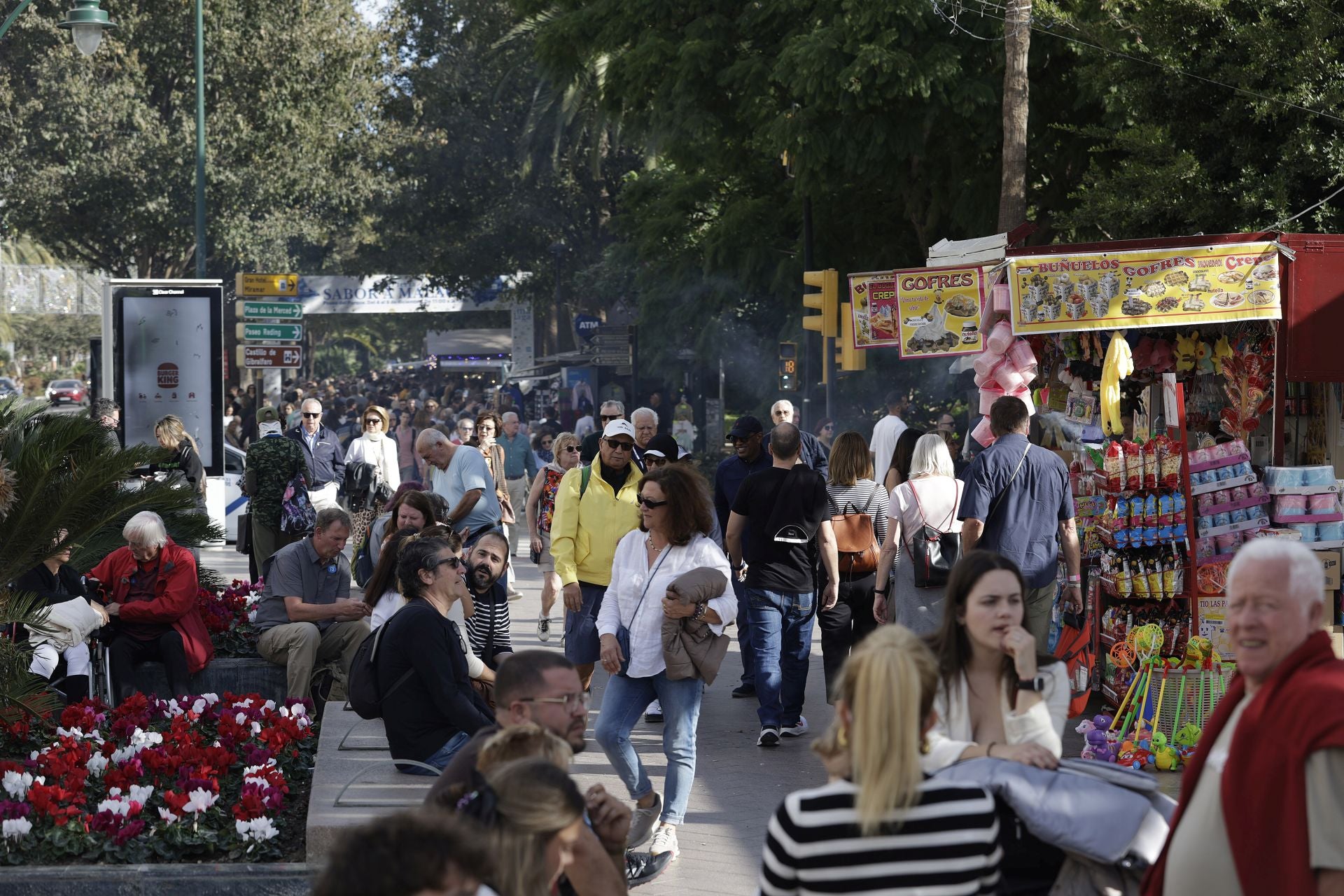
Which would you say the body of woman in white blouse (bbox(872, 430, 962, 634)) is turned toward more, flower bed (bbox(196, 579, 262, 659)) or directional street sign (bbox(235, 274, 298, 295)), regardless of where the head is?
the directional street sign

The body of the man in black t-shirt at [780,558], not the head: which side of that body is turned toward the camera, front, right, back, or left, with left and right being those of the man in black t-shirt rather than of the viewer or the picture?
back

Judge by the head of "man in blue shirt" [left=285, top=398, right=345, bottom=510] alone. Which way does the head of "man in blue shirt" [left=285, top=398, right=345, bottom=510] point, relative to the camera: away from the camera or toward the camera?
toward the camera

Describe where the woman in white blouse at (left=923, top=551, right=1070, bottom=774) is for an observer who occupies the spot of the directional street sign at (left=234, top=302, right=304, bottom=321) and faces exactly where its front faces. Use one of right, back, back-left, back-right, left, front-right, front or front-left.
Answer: front

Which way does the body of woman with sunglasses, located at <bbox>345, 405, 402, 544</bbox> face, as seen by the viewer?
toward the camera

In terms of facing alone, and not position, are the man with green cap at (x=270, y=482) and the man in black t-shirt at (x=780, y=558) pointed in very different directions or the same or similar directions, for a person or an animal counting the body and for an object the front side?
same or similar directions

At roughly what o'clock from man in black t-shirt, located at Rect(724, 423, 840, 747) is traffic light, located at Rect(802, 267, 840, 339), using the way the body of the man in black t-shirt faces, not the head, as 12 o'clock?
The traffic light is roughly at 12 o'clock from the man in black t-shirt.

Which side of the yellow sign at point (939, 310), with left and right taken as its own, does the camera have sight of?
front

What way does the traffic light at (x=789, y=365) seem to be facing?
toward the camera

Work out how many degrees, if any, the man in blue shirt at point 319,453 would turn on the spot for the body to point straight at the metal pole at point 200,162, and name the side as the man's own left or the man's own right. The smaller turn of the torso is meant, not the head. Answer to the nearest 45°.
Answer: approximately 180°

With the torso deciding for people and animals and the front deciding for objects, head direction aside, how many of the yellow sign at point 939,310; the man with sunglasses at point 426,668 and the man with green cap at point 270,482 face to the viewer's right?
1

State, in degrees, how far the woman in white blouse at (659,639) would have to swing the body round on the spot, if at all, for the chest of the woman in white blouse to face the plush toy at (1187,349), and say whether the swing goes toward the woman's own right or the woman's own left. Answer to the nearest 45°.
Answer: approximately 180°

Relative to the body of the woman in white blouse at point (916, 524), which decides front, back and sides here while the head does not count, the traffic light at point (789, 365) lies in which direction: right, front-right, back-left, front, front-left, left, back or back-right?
front

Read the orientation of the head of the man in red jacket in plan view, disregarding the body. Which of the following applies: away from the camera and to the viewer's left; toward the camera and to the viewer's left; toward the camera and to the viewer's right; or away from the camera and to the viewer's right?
toward the camera and to the viewer's left

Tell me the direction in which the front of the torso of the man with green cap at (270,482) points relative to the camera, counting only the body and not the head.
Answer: away from the camera

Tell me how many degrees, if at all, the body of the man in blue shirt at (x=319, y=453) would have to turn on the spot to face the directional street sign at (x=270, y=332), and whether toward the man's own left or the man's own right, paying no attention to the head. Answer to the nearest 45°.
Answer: approximately 180°

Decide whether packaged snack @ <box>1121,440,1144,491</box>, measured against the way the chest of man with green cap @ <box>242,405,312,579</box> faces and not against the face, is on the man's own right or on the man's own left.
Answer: on the man's own right
